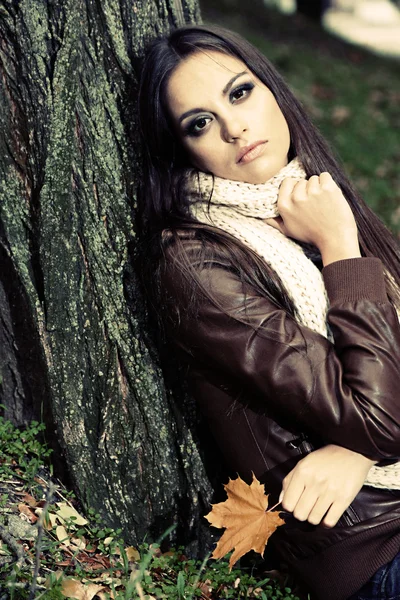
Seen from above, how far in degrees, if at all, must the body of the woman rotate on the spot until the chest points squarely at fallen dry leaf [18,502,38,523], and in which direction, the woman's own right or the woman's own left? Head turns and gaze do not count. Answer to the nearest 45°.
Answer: approximately 135° to the woman's own right

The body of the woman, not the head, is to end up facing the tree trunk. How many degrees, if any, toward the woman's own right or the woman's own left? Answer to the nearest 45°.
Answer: approximately 135° to the woman's own right

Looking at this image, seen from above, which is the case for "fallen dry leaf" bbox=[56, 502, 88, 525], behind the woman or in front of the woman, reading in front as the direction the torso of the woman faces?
behind

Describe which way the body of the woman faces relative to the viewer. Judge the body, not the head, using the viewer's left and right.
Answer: facing the viewer and to the right of the viewer
